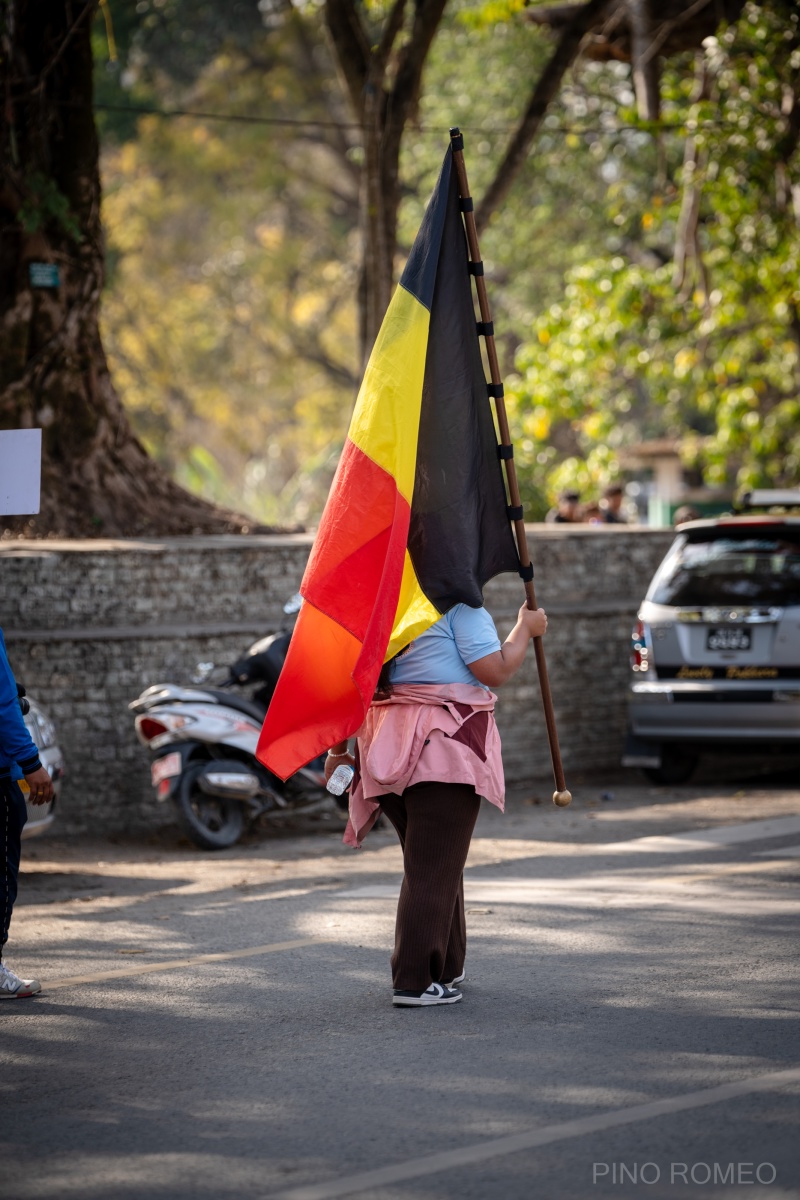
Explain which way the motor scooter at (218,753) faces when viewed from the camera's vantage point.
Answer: facing away from the viewer and to the right of the viewer

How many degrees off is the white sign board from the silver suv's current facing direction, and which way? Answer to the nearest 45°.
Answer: approximately 135° to its left

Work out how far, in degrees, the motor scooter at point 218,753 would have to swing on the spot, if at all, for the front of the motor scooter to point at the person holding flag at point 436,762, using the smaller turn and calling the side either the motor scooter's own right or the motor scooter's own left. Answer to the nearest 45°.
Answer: approximately 135° to the motor scooter's own right

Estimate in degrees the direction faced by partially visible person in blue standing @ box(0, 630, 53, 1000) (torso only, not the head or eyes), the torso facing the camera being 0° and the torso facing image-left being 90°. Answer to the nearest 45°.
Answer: approximately 270°

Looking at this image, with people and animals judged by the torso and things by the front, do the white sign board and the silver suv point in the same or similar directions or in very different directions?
very different directions

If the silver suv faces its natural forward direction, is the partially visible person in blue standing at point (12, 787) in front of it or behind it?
behind

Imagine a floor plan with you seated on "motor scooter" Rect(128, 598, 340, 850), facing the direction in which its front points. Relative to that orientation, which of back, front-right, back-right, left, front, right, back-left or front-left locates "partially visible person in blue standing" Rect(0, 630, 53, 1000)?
back-right

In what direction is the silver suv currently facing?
away from the camera

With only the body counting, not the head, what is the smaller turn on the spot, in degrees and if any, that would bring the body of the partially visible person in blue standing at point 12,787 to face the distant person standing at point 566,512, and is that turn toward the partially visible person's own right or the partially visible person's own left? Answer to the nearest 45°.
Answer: approximately 45° to the partially visible person's own left

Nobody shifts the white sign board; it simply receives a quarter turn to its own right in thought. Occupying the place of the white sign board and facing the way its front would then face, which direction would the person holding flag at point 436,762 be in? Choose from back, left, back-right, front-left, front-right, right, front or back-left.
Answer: back-left

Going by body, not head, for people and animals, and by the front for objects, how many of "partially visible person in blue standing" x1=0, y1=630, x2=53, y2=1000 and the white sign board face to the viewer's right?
1

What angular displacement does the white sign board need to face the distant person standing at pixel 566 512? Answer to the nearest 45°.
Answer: approximately 135° to its left

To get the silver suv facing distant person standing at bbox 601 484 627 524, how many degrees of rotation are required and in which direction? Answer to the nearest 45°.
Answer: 0° — it already faces them

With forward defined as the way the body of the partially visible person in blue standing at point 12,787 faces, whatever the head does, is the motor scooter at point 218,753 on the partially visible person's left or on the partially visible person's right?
on the partially visible person's left
